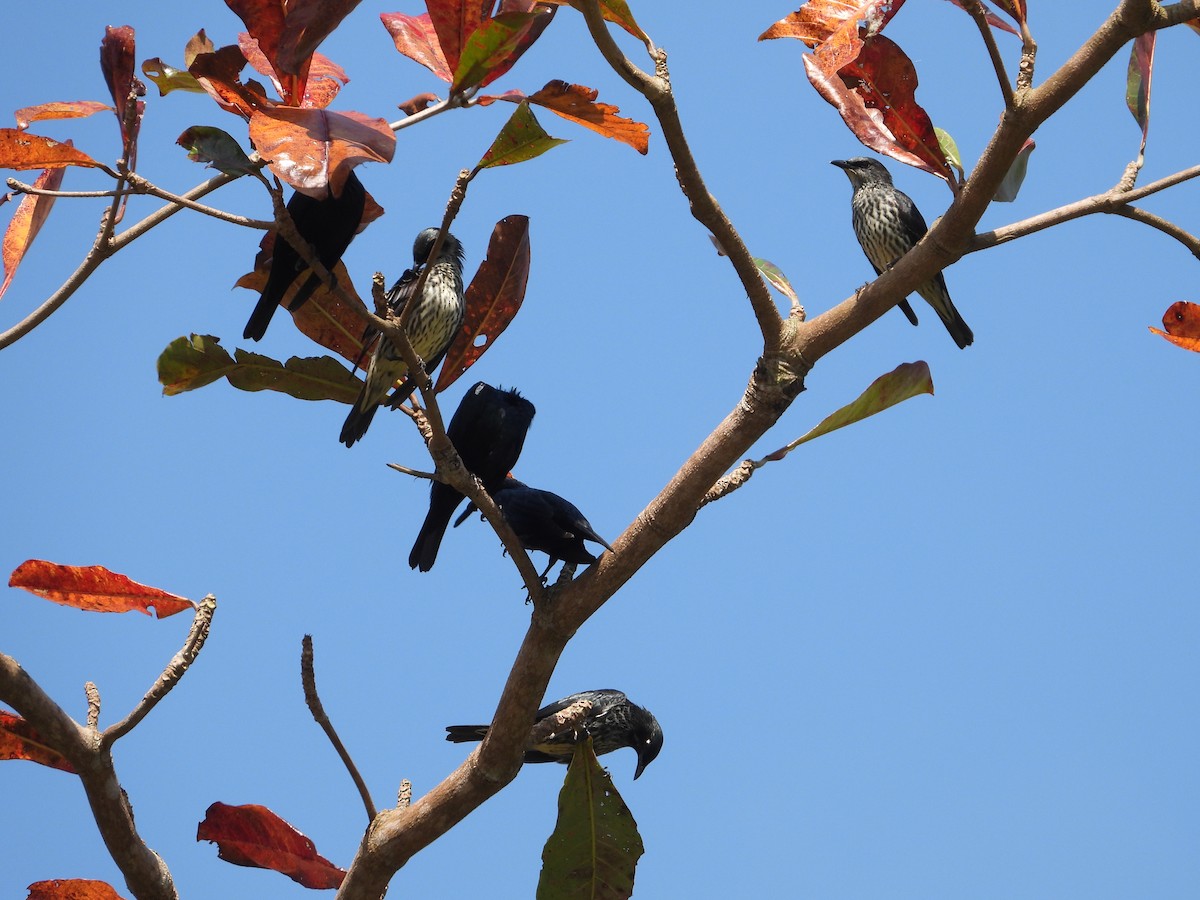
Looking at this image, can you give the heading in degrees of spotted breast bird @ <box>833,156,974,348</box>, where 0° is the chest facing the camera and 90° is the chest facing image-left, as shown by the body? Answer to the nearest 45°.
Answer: approximately 45°

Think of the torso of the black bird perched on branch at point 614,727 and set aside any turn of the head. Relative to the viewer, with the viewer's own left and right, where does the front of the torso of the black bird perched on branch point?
facing to the right of the viewer

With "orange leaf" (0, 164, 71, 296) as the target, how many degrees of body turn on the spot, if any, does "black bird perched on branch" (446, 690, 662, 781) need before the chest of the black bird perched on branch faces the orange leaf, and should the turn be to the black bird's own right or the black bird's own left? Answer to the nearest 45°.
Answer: approximately 135° to the black bird's own right

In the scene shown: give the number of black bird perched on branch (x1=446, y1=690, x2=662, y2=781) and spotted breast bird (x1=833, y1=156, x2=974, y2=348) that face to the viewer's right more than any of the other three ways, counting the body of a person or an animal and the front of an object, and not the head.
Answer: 1

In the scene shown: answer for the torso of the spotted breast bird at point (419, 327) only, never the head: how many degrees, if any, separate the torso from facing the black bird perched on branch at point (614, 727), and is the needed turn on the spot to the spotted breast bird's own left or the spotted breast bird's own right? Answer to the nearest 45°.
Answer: approximately 90° to the spotted breast bird's own left

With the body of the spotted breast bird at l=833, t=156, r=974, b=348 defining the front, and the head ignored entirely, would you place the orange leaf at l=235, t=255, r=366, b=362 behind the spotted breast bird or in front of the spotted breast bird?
in front

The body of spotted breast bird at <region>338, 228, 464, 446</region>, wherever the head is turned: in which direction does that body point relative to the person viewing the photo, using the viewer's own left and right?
facing the viewer and to the right of the viewer
